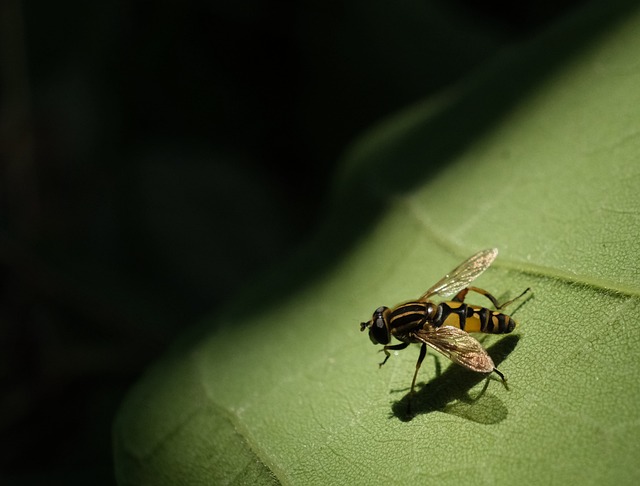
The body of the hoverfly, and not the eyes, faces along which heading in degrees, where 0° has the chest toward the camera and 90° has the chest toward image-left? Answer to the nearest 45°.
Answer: approximately 90°
